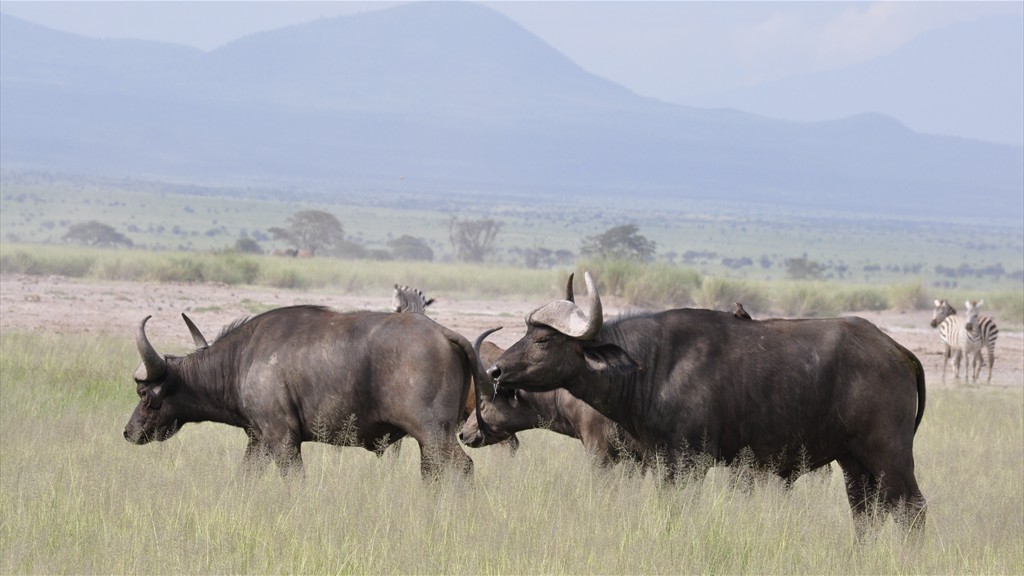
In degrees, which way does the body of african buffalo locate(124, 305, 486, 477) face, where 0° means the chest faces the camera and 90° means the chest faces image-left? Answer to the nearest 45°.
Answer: approximately 90°

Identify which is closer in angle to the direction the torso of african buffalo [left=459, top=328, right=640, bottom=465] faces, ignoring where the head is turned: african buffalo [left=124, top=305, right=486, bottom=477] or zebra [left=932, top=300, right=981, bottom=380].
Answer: the african buffalo

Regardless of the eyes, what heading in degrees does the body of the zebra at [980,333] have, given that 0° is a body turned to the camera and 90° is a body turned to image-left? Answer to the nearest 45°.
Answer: approximately 45°

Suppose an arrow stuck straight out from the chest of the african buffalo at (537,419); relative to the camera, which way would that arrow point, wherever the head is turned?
to the viewer's left

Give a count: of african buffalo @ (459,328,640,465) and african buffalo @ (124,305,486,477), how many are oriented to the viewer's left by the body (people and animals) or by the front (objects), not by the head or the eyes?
2

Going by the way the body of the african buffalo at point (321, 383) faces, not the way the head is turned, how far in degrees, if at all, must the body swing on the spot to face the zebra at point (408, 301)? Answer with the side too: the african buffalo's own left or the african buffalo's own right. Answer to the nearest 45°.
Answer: approximately 90° to the african buffalo's own right

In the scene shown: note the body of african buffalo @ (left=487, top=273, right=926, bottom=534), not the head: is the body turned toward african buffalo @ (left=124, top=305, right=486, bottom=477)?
yes

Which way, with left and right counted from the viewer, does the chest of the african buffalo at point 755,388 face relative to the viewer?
facing to the left of the viewer
